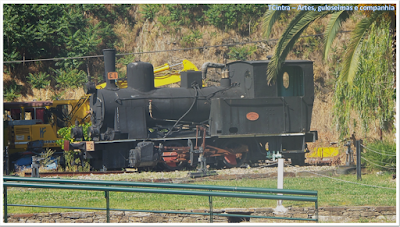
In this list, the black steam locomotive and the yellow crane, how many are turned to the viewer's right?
1

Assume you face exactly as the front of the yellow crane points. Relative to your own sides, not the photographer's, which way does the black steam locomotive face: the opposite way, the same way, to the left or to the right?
the opposite way

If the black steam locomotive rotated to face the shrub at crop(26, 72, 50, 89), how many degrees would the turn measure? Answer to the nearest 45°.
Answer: approximately 45° to its right

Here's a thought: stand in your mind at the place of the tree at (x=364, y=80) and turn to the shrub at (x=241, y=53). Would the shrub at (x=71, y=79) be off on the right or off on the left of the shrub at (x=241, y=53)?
left

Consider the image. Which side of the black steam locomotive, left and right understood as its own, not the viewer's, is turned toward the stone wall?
left

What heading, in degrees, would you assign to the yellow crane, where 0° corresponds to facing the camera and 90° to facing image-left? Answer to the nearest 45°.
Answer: approximately 270°

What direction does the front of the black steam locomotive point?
to the viewer's left

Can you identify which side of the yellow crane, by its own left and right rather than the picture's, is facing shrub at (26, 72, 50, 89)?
left

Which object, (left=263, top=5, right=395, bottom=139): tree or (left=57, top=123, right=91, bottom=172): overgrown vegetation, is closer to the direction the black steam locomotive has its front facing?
the overgrown vegetation
